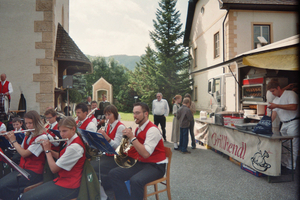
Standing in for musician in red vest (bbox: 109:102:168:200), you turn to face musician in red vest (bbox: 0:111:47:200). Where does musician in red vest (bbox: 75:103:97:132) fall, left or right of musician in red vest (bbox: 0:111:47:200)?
right

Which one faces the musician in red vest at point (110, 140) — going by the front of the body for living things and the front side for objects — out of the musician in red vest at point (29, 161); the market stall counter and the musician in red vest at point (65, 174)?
the market stall counter

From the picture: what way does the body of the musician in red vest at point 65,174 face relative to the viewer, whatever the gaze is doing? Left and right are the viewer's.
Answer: facing to the left of the viewer

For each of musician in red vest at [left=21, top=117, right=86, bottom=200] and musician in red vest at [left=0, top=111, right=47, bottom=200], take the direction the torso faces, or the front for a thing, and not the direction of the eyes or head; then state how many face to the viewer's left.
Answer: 2

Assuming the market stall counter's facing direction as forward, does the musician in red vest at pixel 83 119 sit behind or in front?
in front

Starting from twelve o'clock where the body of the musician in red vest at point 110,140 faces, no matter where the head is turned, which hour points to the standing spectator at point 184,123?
The standing spectator is roughly at 6 o'clock from the musician in red vest.

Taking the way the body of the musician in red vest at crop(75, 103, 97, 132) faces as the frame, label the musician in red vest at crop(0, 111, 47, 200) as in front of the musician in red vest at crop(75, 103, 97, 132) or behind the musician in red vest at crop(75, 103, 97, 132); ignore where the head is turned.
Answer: in front

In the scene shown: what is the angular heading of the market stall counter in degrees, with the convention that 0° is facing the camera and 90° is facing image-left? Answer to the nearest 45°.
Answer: approximately 45°

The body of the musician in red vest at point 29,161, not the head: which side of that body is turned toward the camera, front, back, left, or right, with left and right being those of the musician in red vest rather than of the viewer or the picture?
left
